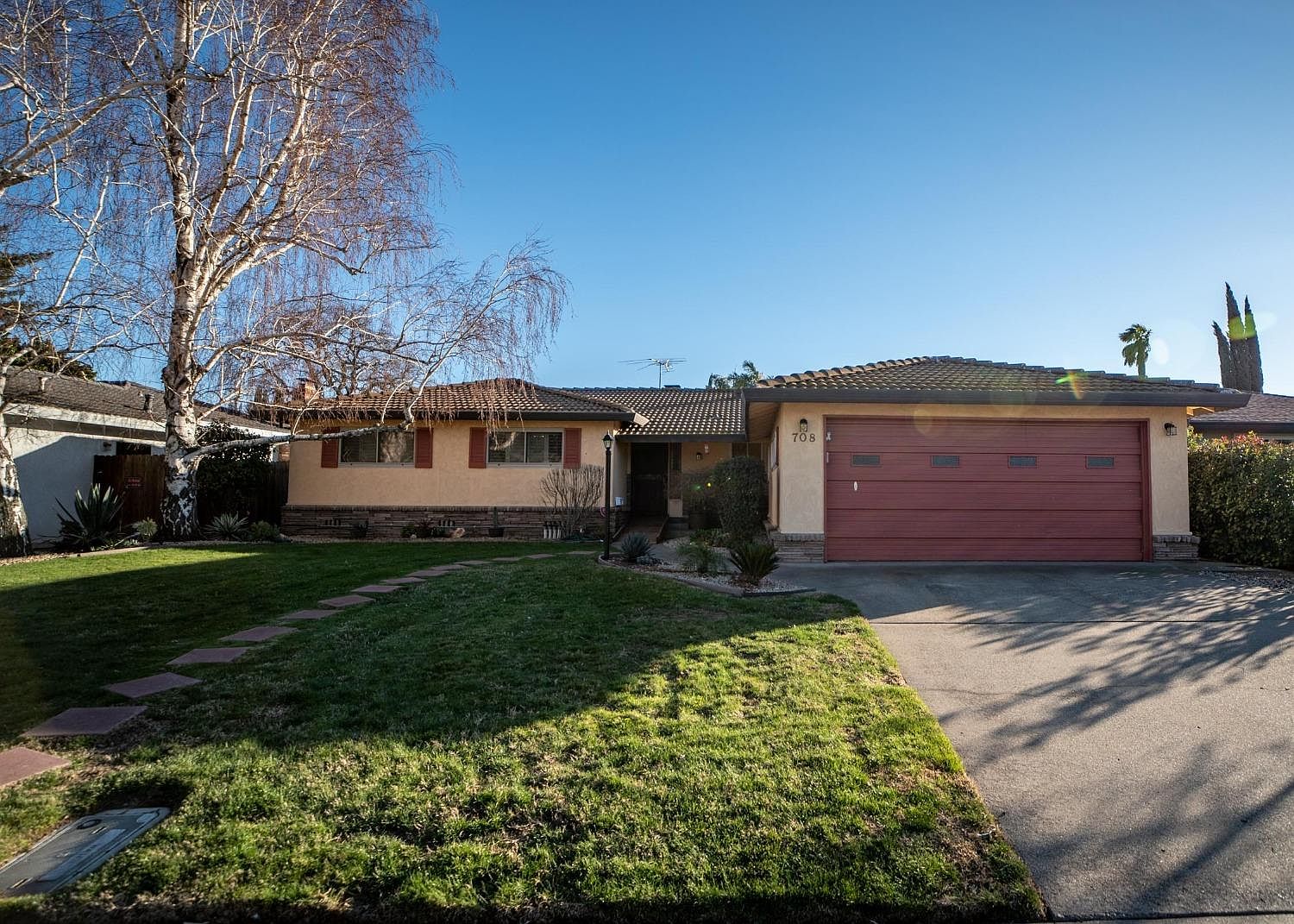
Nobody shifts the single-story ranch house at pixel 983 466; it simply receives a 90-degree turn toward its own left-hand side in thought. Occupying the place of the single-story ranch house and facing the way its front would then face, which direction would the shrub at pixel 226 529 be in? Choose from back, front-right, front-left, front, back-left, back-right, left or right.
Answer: back

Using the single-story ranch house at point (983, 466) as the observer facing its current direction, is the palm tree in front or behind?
behind

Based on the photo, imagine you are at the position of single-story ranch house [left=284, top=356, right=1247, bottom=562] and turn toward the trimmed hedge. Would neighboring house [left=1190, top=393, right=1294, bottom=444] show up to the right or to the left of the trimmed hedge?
left

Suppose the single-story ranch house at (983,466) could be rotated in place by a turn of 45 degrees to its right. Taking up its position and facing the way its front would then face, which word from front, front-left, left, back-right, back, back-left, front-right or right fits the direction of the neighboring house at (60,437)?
front-right

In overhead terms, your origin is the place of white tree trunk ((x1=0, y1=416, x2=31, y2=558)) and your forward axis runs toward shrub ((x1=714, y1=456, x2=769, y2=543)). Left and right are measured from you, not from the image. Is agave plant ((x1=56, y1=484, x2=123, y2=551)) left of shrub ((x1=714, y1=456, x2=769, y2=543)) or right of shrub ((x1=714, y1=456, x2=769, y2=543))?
left

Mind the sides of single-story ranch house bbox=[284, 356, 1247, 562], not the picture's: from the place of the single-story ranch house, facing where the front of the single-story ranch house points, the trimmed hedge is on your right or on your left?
on your left

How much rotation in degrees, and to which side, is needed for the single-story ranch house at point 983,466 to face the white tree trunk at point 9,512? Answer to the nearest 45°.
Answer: approximately 90° to its right

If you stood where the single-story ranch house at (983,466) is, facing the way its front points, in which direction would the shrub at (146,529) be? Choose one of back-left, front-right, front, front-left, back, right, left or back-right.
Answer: right

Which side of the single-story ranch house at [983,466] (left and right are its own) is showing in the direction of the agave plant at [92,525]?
right

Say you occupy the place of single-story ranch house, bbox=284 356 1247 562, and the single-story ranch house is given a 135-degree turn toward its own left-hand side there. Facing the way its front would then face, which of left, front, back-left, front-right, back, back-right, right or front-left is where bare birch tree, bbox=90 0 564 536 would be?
back-left

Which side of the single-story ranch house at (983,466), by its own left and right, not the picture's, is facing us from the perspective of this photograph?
front

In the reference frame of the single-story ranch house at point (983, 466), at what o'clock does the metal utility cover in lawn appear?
The metal utility cover in lawn is roughly at 1 o'clock from the single-story ranch house.
